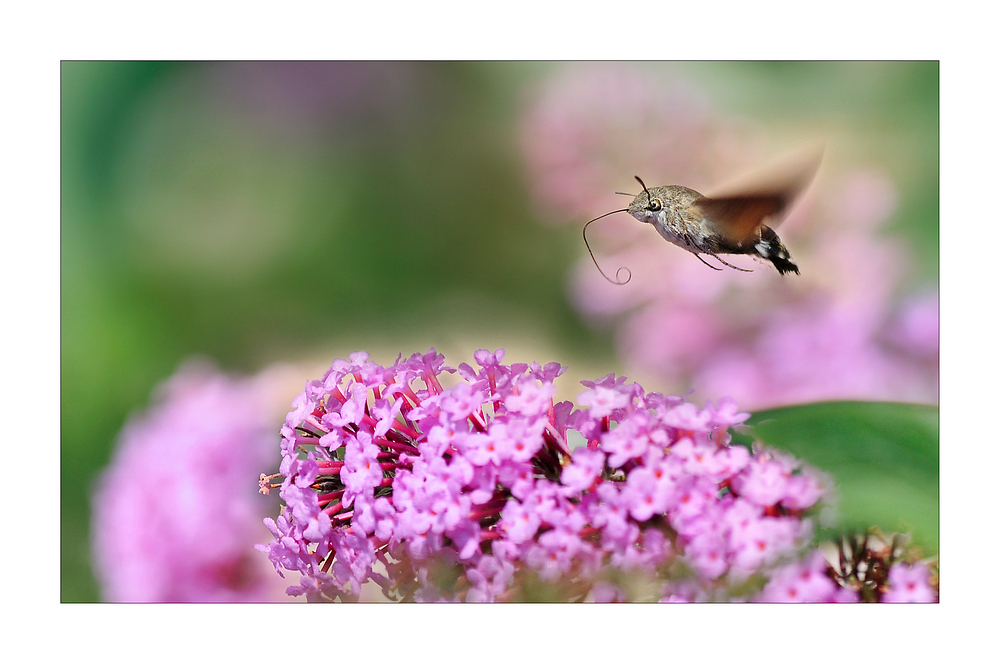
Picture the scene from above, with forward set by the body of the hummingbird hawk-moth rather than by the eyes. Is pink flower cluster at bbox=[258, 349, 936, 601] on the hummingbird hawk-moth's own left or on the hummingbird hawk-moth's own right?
on the hummingbird hawk-moth's own left

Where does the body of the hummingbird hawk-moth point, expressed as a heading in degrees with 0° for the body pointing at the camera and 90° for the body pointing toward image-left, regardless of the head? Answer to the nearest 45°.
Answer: approximately 90°
